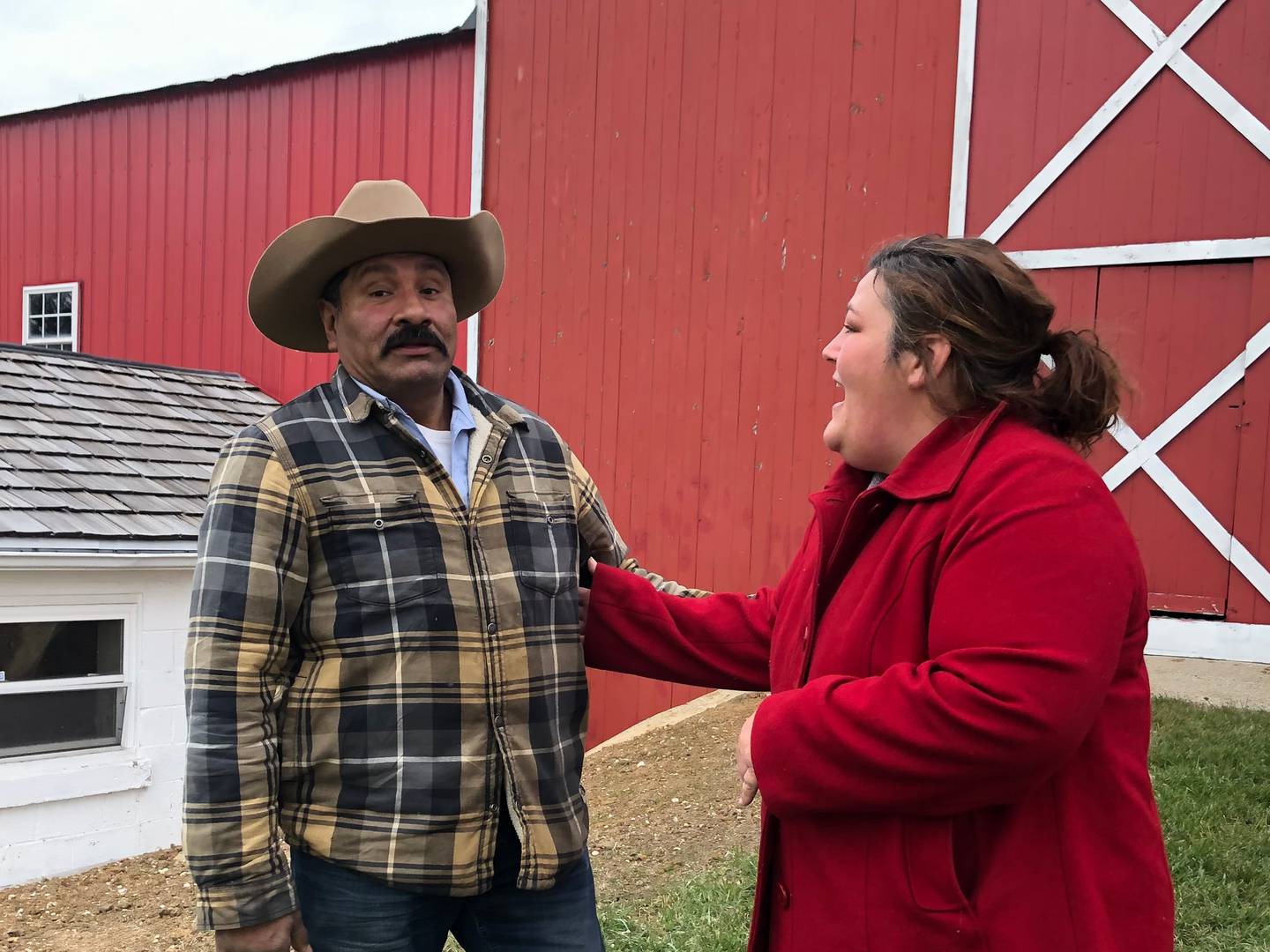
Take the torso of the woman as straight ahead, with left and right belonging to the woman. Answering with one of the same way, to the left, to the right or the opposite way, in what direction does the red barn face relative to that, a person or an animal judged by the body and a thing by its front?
to the left

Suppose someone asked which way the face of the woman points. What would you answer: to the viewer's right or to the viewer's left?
to the viewer's left

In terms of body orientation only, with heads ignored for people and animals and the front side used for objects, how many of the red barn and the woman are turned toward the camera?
1

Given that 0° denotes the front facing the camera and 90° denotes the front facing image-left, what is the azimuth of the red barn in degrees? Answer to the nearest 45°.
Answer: approximately 0°

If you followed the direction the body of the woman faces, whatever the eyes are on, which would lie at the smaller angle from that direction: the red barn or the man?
the man

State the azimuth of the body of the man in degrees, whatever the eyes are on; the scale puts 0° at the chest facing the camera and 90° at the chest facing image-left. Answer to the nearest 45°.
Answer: approximately 315°

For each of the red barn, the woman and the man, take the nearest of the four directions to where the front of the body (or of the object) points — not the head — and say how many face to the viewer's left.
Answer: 1

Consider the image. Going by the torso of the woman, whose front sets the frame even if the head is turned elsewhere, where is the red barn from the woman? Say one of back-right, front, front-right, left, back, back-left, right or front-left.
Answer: right

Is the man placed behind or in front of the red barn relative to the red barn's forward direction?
in front

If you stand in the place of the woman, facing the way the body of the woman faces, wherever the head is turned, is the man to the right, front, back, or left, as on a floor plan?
front

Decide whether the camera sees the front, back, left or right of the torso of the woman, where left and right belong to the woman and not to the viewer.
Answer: left

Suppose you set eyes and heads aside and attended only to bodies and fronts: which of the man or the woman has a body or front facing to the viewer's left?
the woman

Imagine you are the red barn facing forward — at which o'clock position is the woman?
The woman is roughly at 12 o'clock from the red barn.
